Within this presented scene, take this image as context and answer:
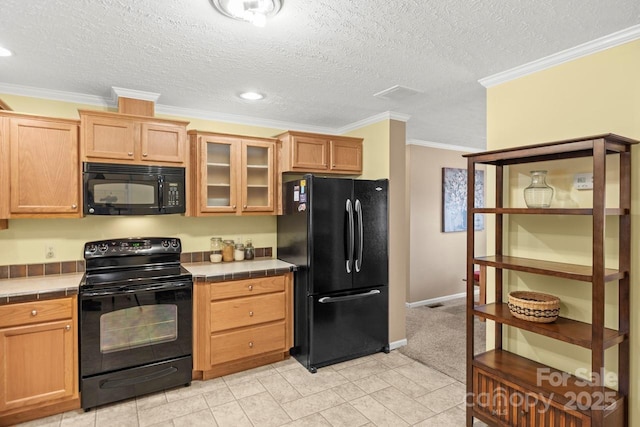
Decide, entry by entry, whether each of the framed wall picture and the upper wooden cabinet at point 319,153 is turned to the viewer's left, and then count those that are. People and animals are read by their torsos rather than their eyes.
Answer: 0

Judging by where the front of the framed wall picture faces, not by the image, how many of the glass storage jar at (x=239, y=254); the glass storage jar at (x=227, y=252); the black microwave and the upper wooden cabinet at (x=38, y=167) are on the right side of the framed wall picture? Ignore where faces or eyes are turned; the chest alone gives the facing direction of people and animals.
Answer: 4

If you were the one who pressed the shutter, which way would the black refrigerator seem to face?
facing the viewer and to the right of the viewer

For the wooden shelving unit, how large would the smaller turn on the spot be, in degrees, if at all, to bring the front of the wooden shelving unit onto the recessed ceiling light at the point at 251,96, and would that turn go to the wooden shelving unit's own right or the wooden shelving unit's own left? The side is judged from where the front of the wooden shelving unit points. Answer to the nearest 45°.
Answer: approximately 45° to the wooden shelving unit's own right

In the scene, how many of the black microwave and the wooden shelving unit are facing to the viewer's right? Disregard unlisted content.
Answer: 0

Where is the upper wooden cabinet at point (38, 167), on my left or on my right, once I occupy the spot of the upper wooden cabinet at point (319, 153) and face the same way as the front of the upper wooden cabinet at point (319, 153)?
on my right

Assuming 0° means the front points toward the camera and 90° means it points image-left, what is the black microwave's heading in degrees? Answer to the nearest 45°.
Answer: approximately 0°

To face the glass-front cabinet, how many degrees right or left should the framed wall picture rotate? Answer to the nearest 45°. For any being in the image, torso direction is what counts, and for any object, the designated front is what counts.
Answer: approximately 90° to its right

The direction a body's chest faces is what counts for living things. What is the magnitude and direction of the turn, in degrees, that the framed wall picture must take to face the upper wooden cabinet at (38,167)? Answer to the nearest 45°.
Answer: approximately 90° to its right

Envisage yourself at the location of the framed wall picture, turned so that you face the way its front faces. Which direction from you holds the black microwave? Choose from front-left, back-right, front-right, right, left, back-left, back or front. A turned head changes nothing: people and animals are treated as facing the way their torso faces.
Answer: right

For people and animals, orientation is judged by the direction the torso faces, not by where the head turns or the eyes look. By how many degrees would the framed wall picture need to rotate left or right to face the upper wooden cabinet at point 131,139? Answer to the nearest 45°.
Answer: approximately 90° to its right

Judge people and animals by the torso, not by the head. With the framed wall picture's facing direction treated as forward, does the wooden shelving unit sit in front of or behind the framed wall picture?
in front
